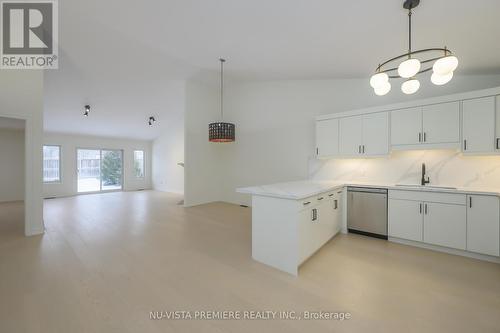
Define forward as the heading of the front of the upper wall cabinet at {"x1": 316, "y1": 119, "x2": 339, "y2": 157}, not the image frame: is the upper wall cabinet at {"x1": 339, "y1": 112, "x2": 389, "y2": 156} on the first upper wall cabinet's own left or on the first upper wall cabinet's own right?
on the first upper wall cabinet's own left

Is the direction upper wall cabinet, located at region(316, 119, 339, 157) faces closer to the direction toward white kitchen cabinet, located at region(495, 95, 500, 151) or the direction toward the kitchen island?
the kitchen island

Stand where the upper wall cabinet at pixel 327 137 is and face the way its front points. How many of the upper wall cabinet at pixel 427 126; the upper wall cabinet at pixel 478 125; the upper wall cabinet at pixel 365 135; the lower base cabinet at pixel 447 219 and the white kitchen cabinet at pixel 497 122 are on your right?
0

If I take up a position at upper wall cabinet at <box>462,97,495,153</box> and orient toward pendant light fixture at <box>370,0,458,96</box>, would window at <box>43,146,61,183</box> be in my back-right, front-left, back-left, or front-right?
front-right

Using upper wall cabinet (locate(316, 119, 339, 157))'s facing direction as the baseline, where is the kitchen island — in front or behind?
in front

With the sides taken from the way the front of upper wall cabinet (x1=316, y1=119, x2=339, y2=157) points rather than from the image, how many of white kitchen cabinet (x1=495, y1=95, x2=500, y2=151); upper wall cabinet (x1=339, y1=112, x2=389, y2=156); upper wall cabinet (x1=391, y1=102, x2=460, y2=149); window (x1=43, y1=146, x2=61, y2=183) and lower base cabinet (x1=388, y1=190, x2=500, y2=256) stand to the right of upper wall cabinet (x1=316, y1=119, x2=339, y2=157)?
1

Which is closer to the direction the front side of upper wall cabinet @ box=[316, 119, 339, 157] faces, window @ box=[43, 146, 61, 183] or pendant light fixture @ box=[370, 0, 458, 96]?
the pendant light fixture

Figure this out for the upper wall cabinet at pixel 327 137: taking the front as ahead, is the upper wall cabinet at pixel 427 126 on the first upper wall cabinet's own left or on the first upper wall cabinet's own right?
on the first upper wall cabinet's own left

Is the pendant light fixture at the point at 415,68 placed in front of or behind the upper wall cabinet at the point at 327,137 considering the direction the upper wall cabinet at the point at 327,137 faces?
in front

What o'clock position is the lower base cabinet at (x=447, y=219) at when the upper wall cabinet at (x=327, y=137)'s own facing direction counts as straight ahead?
The lower base cabinet is roughly at 10 o'clock from the upper wall cabinet.

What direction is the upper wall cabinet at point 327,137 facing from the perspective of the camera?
toward the camera

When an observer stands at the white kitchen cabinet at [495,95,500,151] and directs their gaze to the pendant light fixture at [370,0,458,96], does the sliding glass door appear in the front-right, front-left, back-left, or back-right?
front-right

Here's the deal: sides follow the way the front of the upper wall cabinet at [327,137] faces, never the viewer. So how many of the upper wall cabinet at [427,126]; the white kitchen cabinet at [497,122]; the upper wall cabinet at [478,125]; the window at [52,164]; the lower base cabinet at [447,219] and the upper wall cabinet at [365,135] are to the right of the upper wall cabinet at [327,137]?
1

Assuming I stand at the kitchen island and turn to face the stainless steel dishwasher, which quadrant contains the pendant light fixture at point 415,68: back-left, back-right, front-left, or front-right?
front-right
